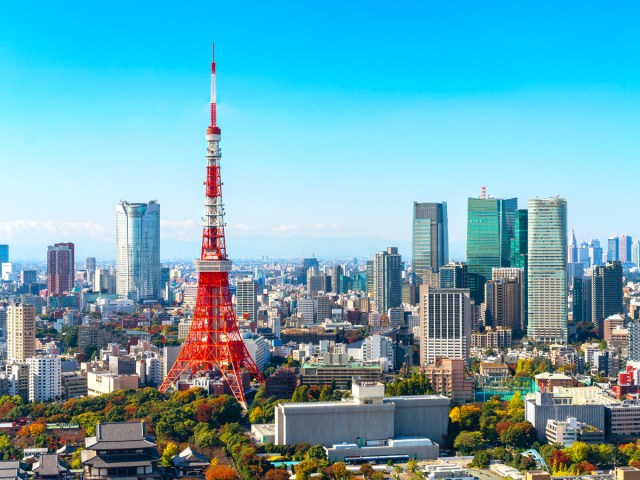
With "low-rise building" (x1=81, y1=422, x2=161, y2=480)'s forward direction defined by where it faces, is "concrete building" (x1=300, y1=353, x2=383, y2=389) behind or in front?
behind

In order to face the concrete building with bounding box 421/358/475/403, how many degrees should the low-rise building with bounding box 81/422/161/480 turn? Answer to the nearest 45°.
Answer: approximately 135° to its left

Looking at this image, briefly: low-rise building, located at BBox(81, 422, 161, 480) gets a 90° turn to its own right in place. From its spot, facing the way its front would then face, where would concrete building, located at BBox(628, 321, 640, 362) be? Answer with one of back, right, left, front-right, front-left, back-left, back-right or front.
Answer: back-right

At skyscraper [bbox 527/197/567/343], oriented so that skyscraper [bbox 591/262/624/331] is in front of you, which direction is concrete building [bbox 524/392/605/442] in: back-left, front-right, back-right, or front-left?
back-right

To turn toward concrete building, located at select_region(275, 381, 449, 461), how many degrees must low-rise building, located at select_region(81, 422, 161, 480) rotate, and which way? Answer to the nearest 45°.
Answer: approximately 135° to its left

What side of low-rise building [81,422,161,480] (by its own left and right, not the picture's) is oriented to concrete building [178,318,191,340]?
back

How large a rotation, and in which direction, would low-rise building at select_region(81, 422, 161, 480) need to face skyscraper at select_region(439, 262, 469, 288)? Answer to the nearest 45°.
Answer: approximately 135° to its left

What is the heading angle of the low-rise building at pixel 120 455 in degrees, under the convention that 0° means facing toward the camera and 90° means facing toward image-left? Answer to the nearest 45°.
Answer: approximately 0°

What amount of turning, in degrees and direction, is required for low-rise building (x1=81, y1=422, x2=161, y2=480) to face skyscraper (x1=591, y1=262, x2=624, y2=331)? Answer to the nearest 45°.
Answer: approximately 135° to its left

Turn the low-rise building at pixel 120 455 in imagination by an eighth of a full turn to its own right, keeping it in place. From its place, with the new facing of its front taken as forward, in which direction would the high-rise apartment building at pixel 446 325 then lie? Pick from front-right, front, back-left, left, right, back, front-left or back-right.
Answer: back

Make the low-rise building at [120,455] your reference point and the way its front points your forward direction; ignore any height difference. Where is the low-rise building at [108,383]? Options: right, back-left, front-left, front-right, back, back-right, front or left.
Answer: back

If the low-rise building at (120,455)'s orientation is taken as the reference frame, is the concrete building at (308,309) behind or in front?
behind

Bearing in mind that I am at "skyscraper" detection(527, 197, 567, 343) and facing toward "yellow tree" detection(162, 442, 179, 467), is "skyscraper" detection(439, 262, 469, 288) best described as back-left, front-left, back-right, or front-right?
back-right
